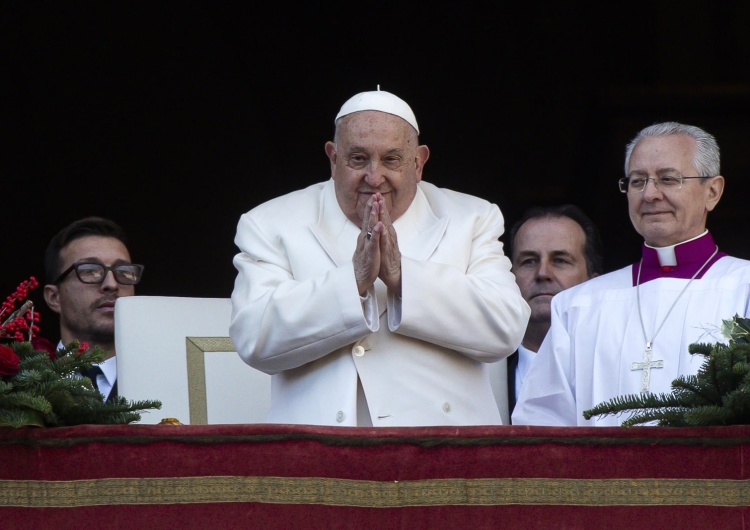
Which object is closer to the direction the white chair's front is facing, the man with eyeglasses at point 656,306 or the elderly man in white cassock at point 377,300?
the elderly man in white cassock

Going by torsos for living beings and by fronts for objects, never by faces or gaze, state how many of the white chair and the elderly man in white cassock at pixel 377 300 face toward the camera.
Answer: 2

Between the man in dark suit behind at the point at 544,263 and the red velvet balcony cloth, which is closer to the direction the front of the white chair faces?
the red velvet balcony cloth

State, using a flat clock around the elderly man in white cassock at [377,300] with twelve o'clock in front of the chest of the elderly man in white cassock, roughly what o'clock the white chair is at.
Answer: The white chair is roughly at 5 o'clock from the elderly man in white cassock.

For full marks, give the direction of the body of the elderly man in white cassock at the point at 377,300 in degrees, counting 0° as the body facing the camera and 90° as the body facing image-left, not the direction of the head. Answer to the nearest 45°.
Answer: approximately 0°

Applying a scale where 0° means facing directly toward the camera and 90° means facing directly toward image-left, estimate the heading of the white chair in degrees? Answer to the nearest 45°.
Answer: approximately 0°

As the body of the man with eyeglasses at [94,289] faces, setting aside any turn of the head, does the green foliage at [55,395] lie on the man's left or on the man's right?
on the man's right

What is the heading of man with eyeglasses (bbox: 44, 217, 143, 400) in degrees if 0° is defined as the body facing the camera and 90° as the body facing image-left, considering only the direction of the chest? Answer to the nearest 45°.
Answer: approximately 315°

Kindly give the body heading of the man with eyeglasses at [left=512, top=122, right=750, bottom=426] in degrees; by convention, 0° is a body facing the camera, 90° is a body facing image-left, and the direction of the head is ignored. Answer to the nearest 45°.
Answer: approximately 45°
